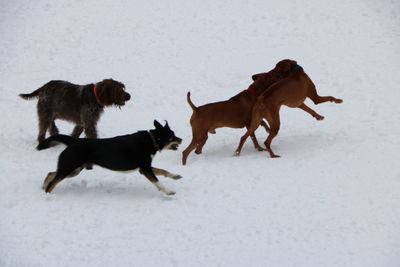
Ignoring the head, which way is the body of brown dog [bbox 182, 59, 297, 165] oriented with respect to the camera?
to the viewer's right

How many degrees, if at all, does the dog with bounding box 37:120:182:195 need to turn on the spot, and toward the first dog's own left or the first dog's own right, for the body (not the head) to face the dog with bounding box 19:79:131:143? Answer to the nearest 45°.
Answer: approximately 90° to the first dog's own left

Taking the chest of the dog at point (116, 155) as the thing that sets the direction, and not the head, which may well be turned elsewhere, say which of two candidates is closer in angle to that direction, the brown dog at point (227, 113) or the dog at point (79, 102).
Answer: the brown dog

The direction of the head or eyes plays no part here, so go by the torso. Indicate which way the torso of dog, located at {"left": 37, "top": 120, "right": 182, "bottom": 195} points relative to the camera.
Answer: to the viewer's right

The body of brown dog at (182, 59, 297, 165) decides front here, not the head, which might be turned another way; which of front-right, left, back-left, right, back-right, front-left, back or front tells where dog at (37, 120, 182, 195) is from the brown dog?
back-right

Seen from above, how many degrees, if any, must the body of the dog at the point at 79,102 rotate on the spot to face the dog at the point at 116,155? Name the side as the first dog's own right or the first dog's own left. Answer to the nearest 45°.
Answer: approximately 90° to the first dog's own right

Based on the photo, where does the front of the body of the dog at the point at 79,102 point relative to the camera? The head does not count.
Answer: to the viewer's right

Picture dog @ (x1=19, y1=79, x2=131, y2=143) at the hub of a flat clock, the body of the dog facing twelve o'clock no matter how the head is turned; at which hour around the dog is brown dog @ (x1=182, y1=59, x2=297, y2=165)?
The brown dog is roughly at 1 o'clock from the dog.
